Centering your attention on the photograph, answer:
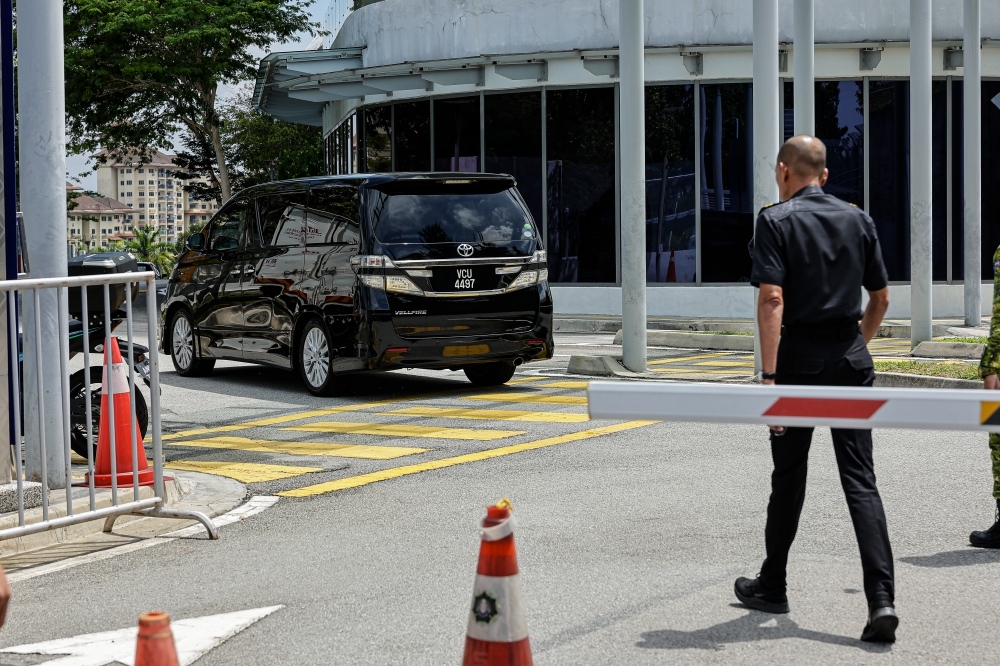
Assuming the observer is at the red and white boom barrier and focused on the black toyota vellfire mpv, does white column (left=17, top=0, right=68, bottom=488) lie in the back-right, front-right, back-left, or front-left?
front-left

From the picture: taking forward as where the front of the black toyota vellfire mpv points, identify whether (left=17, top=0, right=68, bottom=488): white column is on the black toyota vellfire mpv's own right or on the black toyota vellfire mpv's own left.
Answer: on the black toyota vellfire mpv's own left

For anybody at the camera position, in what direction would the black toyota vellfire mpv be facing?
facing away from the viewer and to the left of the viewer

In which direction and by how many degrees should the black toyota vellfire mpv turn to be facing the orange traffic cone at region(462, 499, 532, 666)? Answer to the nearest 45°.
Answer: approximately 135° to its left

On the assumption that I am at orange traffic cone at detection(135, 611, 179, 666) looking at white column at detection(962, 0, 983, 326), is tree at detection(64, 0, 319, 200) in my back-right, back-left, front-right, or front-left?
front-left

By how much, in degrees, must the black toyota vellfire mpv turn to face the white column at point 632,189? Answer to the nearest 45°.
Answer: approximately 90° to its right

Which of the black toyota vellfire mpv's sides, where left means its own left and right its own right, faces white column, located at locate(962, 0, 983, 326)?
right

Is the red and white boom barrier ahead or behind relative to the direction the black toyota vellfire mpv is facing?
behind

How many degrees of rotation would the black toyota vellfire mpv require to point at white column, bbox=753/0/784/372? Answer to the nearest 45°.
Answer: approximately 135° to its right

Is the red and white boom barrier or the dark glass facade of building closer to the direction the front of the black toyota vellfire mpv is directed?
the dark glass facade of building

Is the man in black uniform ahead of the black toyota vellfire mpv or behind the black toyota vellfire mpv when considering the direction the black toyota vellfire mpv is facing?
behind

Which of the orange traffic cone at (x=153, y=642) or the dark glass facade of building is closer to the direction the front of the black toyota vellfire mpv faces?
the dark glass facade of building
